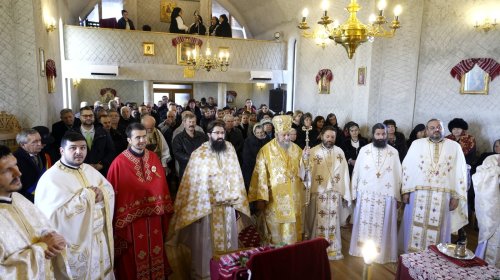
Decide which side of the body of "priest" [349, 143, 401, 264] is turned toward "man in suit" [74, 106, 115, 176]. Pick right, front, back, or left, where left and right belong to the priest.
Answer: right

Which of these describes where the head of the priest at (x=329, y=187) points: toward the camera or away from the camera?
toward the camera

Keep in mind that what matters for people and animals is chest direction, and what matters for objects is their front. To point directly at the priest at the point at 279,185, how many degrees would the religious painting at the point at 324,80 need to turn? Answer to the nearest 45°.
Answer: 0° — it already faces them

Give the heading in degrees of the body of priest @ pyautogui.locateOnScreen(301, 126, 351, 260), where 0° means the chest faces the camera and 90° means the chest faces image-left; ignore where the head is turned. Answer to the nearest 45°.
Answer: approximately 0°

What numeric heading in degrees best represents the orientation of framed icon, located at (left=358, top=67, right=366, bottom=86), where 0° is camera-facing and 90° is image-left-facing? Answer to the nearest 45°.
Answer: approximately 45°

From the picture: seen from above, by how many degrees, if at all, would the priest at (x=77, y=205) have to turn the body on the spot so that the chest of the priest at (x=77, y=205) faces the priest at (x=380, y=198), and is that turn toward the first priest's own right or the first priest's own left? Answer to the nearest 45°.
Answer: approximately 45° to the first priest's own left

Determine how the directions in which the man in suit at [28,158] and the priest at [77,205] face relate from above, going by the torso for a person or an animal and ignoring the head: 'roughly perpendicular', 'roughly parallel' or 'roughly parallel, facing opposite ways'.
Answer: roughly parallel

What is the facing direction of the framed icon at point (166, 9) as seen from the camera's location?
facing the viewer

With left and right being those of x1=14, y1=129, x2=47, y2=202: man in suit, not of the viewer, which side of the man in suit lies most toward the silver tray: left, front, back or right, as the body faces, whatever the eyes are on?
front

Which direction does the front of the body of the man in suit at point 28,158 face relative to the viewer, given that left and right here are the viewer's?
facing the viewer and to the right of the viewer

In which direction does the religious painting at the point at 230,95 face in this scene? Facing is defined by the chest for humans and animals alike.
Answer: toward the camera

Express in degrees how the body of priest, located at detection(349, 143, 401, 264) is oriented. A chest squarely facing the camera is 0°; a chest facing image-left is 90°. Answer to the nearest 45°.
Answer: approximately 0°

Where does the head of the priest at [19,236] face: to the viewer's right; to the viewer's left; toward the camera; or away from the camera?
to the viewer's right

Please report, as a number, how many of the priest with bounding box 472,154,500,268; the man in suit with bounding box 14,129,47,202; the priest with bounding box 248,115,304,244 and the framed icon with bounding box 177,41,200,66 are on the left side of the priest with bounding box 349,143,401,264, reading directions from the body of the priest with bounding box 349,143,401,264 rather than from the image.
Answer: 1

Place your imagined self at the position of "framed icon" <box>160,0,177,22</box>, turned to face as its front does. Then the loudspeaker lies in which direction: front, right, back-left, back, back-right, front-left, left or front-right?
front-left

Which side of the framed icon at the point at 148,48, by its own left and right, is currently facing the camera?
front

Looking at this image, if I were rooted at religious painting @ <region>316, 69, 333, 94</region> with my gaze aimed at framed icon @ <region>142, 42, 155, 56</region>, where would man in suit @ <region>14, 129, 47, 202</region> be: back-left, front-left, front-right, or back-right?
front-left

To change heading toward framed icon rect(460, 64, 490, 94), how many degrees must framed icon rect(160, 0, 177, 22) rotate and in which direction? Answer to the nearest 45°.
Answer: approximately 45° to its left
